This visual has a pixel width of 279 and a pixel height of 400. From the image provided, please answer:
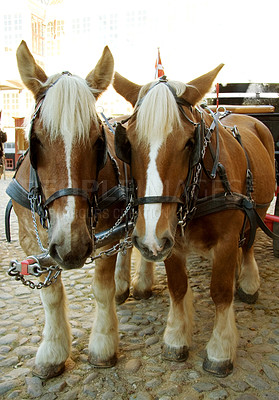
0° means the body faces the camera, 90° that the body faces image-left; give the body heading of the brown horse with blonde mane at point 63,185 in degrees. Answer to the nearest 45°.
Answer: approximately 0°

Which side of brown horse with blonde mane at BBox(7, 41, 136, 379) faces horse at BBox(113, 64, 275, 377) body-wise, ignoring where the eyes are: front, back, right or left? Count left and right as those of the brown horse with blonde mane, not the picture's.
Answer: left
